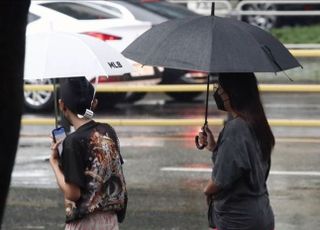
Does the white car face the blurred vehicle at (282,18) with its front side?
no

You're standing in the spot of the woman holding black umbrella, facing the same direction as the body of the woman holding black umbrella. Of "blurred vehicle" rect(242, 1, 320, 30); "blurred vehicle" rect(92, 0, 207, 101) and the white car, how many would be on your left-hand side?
0

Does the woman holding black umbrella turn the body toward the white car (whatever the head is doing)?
no

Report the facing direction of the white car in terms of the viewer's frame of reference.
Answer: facing away from the viewer and to the left of the viewer

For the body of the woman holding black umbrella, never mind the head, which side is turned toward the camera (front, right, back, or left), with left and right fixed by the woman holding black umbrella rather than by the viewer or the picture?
left

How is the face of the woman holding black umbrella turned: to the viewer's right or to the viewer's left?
to the viewer's left

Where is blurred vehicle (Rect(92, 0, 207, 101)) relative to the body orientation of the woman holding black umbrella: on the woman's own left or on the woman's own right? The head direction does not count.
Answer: on the woman's own right

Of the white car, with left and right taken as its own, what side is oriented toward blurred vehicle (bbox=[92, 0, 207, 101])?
right

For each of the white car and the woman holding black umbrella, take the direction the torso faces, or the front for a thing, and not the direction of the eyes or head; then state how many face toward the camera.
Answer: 0

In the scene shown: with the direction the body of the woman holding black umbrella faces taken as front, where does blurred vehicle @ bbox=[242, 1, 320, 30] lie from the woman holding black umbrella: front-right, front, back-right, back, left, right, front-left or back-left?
right
